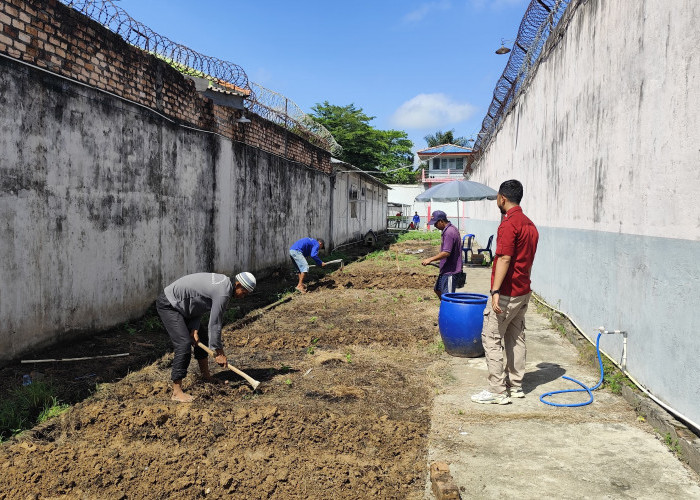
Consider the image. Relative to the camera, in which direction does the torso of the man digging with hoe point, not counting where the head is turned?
to the viewer's right

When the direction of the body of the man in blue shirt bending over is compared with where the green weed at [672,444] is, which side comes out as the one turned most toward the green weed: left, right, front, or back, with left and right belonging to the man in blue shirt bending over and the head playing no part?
right

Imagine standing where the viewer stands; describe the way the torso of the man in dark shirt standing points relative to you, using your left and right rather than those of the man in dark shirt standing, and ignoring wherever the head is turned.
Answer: facing to the left of the viewer

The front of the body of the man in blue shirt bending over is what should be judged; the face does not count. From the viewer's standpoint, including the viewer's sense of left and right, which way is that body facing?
facing to the right of the viewer

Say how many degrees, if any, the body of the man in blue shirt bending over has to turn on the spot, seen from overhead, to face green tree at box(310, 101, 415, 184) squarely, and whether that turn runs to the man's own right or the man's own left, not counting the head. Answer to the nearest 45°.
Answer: approximately 90° to the man's own left

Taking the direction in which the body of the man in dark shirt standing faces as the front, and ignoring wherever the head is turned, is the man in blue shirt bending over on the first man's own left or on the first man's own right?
on the first man's own right

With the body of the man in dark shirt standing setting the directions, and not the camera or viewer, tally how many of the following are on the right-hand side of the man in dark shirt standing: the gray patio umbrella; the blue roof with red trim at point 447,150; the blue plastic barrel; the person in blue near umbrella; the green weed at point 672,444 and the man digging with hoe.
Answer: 3

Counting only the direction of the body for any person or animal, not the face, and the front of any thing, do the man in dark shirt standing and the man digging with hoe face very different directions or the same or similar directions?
very different directions

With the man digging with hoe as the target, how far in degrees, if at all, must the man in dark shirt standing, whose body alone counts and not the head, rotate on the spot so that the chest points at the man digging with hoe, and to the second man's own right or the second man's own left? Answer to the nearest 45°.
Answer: approximately 45° to the second man's own left
